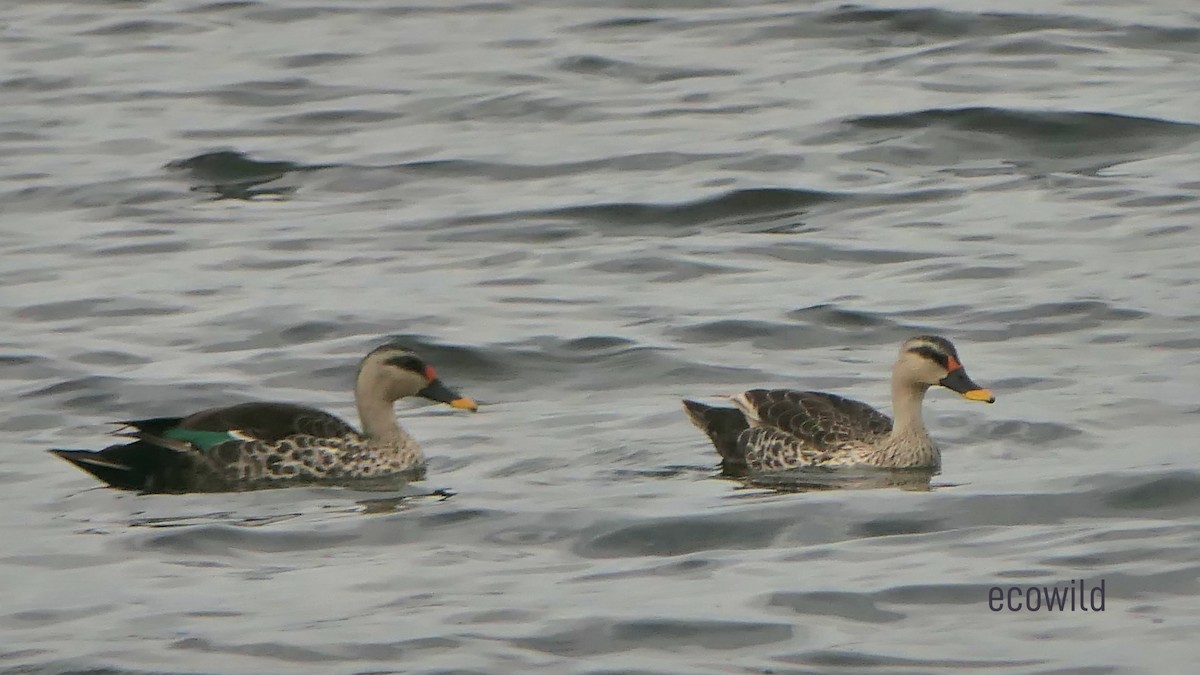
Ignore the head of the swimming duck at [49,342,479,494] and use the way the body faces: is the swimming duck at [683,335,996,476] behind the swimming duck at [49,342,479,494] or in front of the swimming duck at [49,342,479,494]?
in front

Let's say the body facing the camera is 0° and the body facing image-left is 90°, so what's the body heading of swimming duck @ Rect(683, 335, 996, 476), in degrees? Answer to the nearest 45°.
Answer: approximately 270°

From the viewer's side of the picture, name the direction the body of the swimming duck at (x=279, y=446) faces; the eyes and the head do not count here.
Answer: to the viewer's right

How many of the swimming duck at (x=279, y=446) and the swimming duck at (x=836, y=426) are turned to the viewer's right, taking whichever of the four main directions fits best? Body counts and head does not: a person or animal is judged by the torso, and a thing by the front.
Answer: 2

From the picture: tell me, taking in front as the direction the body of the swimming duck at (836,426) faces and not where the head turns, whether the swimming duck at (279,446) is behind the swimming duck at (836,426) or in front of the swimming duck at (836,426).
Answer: behind
